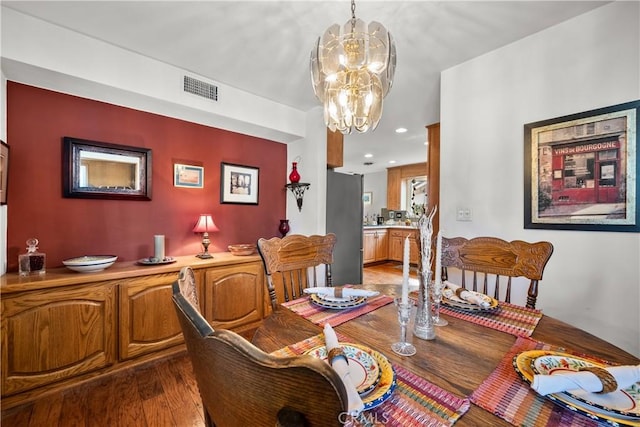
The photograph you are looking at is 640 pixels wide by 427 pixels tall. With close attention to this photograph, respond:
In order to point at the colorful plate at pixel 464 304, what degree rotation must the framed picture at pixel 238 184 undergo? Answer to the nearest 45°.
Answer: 0° — it already faces it

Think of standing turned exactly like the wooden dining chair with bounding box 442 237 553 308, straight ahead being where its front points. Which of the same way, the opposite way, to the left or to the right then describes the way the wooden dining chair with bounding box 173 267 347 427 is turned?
the opposite way

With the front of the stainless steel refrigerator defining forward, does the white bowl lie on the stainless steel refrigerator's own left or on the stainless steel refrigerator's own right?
on the stainless steel refrigerator's own right

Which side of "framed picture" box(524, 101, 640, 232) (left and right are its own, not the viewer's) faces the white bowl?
front

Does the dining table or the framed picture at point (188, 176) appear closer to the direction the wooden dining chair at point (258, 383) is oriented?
the dining table

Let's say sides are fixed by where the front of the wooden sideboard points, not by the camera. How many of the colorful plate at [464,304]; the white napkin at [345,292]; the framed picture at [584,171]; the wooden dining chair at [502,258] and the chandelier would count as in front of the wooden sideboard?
5

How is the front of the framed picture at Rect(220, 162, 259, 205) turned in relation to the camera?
facing the viewer and to the right of the viewer

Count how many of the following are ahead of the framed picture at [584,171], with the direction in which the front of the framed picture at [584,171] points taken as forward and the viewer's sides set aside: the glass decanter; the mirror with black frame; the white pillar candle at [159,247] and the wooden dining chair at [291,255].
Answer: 4

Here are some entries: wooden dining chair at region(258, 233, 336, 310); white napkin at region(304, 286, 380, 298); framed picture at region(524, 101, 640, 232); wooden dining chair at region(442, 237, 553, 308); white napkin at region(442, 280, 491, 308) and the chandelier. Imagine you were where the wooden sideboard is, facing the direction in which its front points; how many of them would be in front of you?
6

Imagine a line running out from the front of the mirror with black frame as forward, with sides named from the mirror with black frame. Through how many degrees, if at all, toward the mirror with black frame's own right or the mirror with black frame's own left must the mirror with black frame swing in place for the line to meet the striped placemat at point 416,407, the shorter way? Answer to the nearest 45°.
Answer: approximately 45° to the mirror with black frame's own right

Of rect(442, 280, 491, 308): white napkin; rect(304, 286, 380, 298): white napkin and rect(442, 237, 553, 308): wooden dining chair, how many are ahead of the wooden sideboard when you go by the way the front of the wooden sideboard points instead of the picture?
3

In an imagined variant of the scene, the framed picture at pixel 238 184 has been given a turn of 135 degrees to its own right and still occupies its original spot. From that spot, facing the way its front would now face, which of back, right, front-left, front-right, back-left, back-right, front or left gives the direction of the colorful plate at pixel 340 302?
left

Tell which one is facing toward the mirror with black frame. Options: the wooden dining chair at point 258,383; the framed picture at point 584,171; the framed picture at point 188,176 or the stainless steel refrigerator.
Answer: the framed picture at point 584,171

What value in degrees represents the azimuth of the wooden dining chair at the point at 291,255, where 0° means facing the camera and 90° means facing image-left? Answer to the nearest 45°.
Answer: approximately 315°

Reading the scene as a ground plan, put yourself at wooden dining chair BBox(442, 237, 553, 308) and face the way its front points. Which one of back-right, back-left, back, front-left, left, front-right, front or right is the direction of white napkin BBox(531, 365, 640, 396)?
front-left
